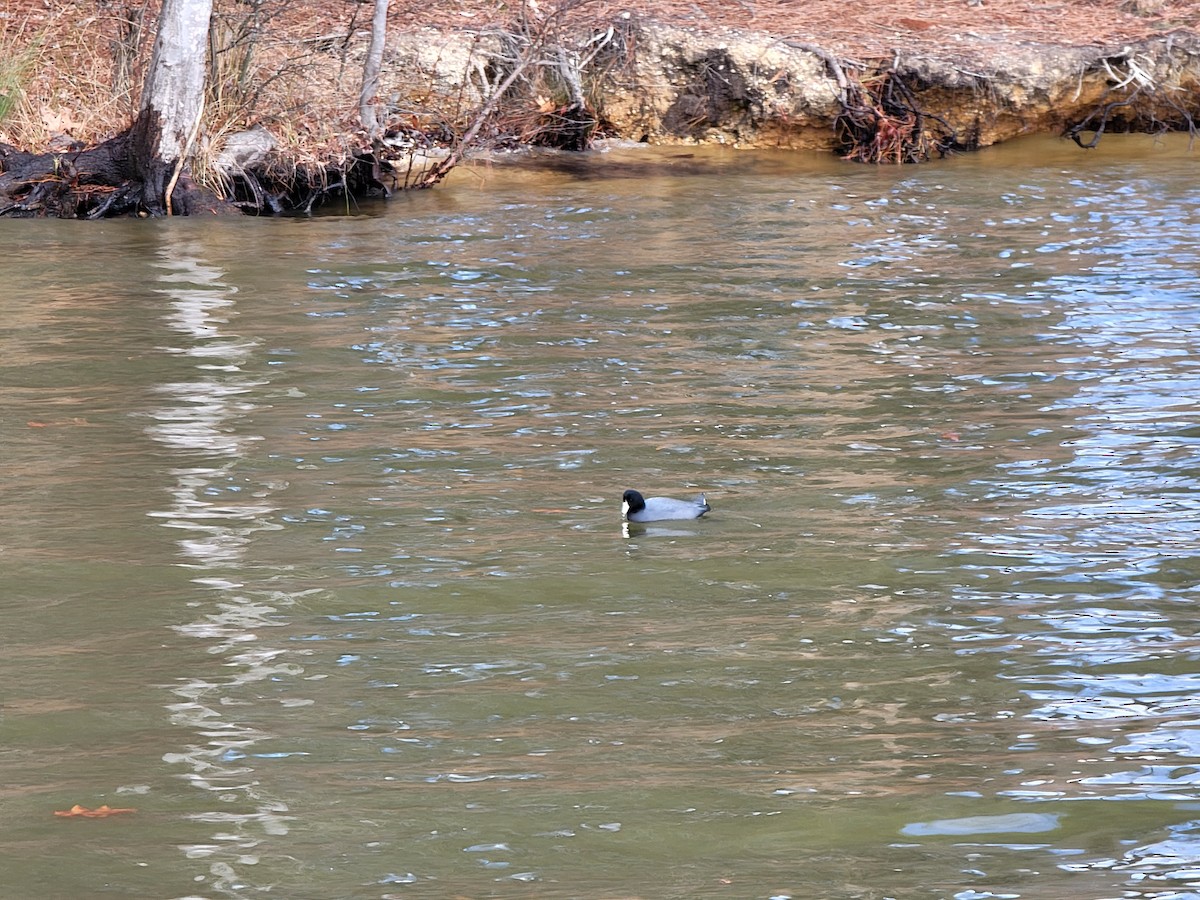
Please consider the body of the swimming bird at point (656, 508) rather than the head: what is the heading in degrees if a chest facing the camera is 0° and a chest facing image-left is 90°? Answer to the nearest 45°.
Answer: approximately 90°

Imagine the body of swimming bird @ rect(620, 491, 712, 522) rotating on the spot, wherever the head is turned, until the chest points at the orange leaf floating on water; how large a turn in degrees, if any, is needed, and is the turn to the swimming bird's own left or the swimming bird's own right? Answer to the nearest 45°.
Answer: approximately 45° to the swimming bird's own left
